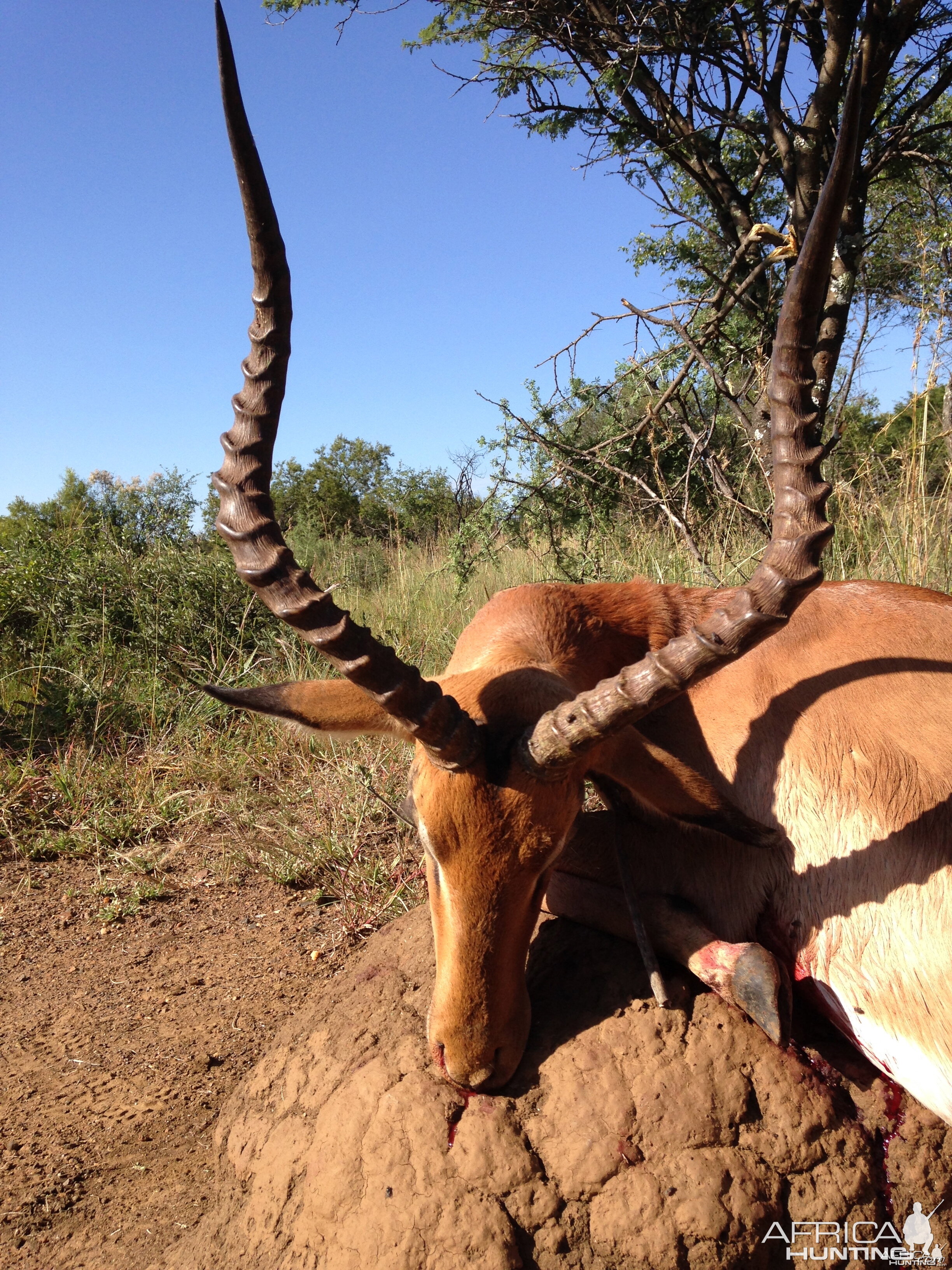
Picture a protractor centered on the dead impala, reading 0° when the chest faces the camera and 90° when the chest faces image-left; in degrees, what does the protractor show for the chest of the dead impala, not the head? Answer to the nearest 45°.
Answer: approximately 45°
